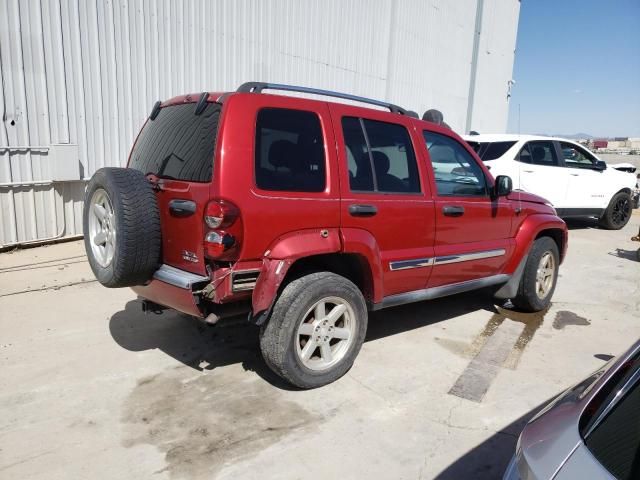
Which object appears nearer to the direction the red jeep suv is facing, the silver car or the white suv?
the white suv

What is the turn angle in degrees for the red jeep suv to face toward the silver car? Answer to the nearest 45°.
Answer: approximately 90° to its right

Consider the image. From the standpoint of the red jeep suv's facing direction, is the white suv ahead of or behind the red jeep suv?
ahead

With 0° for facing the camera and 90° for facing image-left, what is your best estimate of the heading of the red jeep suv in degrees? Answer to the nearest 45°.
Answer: approximately 225°

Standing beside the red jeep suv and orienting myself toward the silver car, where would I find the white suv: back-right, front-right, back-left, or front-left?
back-left

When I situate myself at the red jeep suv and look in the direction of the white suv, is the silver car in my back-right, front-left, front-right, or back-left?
back-right
